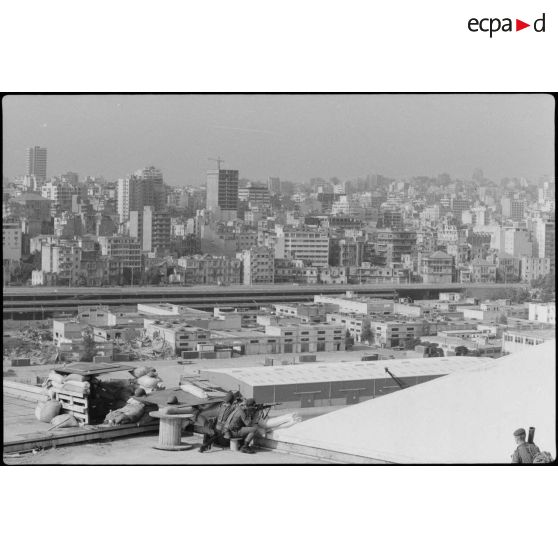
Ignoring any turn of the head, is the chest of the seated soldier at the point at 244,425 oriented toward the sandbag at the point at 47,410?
no
